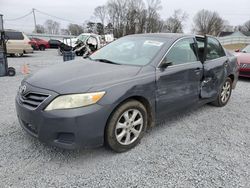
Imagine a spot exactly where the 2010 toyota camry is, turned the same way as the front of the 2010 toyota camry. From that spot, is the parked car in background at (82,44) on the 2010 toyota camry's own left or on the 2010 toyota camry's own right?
on the 2010 toyota camry's own right

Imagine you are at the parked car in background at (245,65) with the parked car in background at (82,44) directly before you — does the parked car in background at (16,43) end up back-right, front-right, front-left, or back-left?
front-left

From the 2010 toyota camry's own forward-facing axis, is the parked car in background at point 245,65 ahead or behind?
behind

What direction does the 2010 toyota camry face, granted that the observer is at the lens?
facing the viewer and to the left of the viewer

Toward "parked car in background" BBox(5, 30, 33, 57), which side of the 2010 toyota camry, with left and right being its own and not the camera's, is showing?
right
